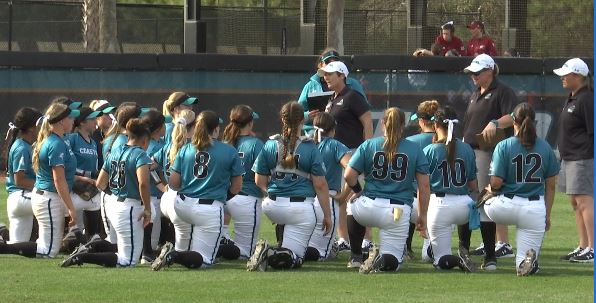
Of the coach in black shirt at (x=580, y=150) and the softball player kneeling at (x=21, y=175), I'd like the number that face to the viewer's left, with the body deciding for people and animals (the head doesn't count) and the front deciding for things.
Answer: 1

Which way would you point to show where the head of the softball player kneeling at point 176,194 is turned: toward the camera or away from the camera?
away from the camera

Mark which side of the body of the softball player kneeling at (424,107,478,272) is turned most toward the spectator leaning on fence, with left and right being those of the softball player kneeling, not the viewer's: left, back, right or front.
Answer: front

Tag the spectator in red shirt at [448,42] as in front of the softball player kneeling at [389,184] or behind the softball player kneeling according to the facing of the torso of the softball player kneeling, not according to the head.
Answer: in front

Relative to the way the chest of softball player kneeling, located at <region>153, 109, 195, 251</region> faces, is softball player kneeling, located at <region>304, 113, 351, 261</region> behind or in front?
in front

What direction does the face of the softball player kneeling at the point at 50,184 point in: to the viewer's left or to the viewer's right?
to the viewer's right

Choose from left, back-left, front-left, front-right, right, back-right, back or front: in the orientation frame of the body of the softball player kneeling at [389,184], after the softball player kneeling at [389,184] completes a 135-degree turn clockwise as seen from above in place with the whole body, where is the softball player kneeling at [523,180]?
front-left

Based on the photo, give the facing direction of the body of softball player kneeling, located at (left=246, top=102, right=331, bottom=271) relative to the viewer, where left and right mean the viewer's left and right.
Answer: facing away from the viewer

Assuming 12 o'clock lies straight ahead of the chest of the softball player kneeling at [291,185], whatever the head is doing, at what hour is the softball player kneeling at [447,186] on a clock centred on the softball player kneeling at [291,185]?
the softball player kneeling at [447,186] is roughly at 3 o'clock from the softball player kneeling at [291,185].

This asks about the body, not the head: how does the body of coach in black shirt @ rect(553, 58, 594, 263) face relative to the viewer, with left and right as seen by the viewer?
facing to the left of the viewer

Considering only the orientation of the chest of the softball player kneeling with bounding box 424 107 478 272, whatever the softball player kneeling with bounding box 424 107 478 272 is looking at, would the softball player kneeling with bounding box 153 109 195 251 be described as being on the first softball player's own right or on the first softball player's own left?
on the first softball player's own left

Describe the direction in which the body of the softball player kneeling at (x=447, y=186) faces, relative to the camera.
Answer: away from the camera

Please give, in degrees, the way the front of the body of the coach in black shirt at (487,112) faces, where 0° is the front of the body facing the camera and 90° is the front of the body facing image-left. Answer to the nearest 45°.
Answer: approximately 45°

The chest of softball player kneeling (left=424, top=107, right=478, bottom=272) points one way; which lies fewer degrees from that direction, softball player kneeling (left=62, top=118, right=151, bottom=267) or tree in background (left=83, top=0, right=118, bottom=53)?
the tree in background

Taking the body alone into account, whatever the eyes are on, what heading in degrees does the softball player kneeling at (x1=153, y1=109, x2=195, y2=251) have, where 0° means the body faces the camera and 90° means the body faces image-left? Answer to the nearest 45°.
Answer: approximately 225°

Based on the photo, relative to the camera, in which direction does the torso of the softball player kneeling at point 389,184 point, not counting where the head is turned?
away from the camera

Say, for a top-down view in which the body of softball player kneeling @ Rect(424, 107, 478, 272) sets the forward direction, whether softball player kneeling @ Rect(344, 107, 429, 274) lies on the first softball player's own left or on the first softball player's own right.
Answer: on the first softball player's own left

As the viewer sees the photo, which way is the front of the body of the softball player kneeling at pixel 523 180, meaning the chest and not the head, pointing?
away from the camera

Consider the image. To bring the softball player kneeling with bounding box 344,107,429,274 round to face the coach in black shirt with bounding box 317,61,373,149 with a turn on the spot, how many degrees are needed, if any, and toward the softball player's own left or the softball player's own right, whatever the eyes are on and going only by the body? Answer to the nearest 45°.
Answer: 0° — they already face them
